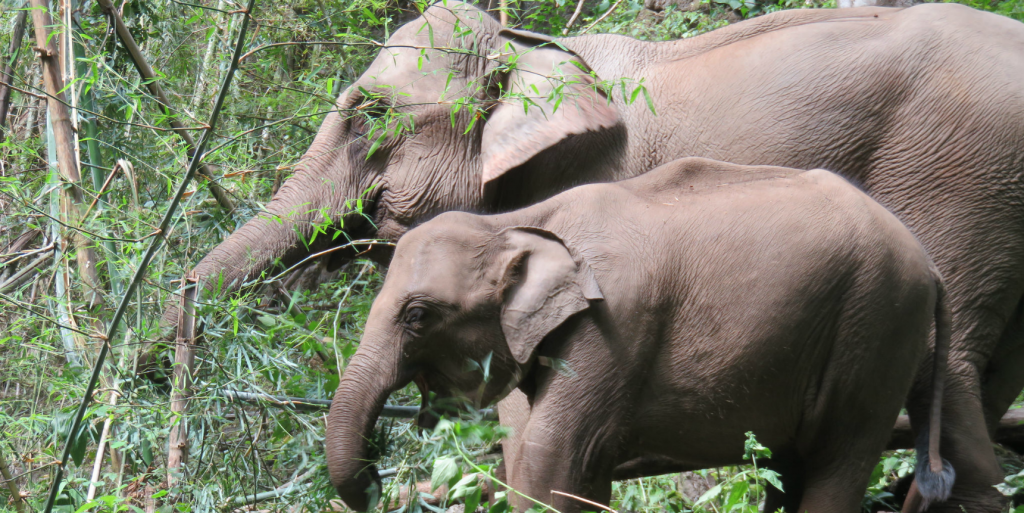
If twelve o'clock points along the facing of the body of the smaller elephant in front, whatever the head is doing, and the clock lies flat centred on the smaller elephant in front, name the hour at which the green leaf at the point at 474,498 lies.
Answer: The green leaf is roughly at 10 o'clock from the smaller elephant in front.

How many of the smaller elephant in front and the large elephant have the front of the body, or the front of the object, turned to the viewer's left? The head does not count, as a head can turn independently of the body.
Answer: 2

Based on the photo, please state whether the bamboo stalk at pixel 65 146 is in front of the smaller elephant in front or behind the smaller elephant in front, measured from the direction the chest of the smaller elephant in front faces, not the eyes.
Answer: in front

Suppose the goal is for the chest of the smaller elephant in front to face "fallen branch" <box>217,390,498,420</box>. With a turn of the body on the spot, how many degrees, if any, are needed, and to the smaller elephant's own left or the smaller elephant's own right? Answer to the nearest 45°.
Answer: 0° — it already faces it

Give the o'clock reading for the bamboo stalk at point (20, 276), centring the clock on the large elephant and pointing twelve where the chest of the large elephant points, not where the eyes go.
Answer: The bamboo stalk is roughly at 12 o'clock from the large elephant.

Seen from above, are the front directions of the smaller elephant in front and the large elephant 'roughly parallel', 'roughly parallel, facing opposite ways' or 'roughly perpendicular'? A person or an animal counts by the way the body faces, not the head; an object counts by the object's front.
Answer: roughly parallel

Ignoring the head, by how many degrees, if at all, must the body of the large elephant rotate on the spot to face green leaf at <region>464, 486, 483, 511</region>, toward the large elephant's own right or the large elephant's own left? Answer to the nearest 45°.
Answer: approximately 45° to the large elephant's own left

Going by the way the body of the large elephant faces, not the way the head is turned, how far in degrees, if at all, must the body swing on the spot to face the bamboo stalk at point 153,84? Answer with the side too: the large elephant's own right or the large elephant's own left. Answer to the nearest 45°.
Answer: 0° — it already faces it

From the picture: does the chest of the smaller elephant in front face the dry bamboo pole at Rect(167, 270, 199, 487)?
yes

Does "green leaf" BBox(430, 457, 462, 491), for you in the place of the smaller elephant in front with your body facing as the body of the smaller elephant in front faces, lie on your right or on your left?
on your left

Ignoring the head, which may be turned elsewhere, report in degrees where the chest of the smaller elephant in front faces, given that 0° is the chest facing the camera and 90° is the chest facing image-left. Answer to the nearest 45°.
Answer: approximately 90°

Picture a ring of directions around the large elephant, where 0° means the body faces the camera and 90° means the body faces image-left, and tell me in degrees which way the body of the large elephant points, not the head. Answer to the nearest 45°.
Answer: approximately 90°
